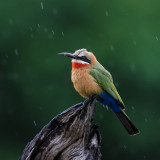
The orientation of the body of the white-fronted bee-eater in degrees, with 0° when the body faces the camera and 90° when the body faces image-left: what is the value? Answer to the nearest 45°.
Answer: approximately 90°
